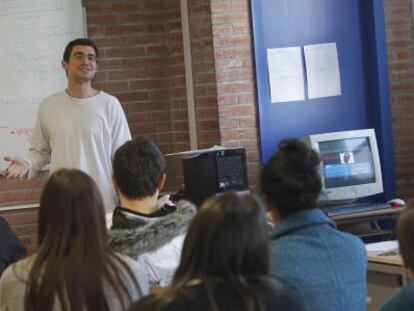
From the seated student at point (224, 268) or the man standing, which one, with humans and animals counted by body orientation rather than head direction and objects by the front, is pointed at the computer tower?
the seated student

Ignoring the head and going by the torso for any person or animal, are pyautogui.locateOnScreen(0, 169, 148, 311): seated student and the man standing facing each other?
yes

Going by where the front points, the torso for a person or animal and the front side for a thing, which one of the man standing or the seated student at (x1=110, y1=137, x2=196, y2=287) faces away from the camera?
the seated student

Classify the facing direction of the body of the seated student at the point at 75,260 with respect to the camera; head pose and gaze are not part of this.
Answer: away from the camera

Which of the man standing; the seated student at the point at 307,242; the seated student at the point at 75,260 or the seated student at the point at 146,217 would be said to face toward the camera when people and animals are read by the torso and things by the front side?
the man standing

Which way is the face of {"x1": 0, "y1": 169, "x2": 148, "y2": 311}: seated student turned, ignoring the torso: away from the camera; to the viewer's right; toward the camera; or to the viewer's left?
away from the camera

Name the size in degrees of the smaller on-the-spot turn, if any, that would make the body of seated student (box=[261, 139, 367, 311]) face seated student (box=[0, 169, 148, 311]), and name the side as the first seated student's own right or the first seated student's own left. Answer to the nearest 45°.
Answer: approximately 90° to the first seated student's own left

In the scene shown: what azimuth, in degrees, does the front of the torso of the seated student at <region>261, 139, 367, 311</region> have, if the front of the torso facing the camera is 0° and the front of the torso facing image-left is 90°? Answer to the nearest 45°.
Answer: approximately 135°

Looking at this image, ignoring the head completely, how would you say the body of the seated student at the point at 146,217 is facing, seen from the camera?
away from the camera

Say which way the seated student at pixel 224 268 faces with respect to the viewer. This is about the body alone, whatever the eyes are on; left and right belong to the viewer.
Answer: facing away from the viewer

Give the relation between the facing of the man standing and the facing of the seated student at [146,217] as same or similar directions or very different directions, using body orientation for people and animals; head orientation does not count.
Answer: very different directions

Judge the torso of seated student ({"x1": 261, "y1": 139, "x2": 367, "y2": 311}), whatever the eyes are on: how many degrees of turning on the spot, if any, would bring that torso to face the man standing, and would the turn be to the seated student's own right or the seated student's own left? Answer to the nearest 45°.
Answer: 0° — they already face them

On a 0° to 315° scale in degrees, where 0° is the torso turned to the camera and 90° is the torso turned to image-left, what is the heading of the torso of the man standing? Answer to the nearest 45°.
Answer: approximately 0°
